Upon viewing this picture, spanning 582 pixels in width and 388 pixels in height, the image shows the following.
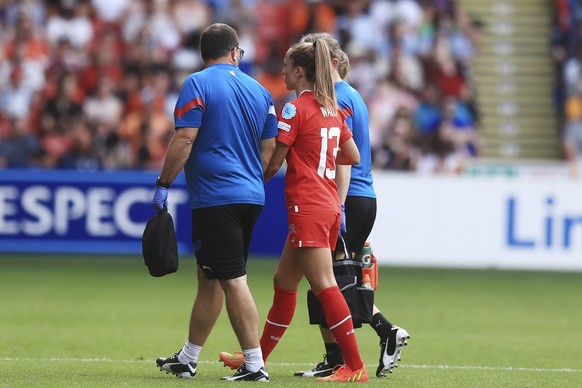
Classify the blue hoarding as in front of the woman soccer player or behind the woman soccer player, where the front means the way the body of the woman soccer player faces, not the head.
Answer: in front

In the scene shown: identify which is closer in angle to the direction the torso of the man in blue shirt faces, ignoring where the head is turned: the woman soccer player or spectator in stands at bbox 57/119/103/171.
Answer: the spectator in stands

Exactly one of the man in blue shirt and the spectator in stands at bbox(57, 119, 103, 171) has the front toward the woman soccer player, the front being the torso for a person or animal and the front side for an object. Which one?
the spectator in stands

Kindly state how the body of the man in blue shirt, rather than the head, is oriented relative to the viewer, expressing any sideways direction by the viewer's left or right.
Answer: facing away from the viewer and to the left of the viewer

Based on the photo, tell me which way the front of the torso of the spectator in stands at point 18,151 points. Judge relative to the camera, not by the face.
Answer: toward the camera

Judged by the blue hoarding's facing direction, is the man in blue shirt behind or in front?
in front

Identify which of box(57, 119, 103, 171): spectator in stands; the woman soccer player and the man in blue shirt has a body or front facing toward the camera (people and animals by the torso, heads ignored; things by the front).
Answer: the spectator in stands

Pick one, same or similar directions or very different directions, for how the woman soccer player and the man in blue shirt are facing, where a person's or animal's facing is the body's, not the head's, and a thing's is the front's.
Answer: same or similar directions

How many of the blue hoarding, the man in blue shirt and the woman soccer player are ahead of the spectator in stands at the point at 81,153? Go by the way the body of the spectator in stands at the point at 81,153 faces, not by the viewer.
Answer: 3

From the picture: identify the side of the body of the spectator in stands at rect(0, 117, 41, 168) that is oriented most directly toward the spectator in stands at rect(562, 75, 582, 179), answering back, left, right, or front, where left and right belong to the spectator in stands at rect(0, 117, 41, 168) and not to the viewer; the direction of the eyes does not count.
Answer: left

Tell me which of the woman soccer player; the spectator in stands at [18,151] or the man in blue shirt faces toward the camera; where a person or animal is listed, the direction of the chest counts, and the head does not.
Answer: the spectator in stands

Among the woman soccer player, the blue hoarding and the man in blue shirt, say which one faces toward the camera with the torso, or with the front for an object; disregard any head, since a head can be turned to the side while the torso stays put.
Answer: the blue hoarding

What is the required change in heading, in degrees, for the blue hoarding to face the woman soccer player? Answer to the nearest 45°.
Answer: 0° — it already faces them

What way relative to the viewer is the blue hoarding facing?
toward the camera

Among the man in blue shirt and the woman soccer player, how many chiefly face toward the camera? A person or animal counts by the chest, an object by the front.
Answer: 0

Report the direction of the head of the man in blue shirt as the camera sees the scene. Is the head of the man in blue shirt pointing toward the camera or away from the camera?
away from the camera

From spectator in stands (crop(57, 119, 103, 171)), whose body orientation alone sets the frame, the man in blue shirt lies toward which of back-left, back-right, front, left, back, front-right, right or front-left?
front

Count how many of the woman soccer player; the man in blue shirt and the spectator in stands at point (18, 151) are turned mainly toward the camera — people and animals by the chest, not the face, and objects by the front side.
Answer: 1
